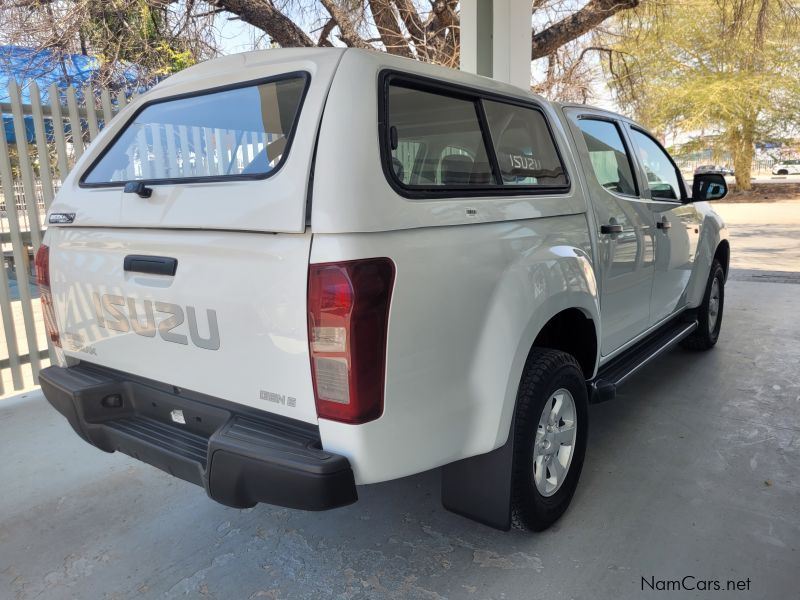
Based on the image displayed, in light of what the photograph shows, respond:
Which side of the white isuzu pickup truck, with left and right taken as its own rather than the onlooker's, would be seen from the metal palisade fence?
left

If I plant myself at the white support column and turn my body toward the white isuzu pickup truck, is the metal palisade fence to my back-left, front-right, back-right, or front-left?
front-right

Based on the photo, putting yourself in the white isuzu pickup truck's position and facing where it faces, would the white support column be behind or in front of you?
in front

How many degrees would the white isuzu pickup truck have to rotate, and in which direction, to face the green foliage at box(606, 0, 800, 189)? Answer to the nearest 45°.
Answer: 0° — it already faces it

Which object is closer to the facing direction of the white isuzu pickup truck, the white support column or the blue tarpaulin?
the white support column

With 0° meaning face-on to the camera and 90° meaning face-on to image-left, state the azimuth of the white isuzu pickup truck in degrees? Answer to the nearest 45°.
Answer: approximately 225°

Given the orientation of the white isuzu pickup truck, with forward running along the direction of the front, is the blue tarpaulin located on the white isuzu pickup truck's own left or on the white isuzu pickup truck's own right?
on the white isuzu pickup truck's own left
